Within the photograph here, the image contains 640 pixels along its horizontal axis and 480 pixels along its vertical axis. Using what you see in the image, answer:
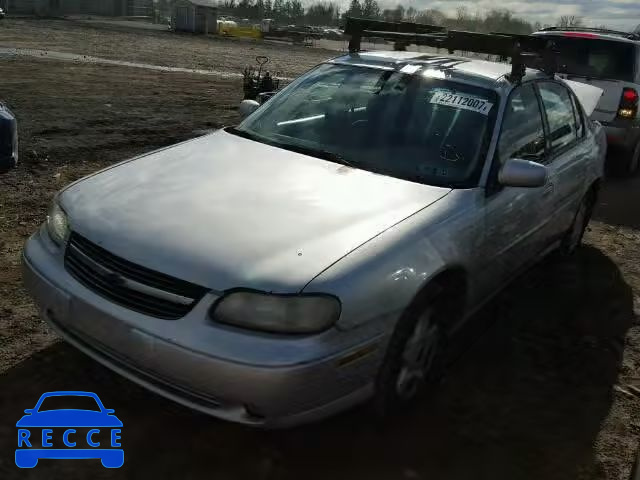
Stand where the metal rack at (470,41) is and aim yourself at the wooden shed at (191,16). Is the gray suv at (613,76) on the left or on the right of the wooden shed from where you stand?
right

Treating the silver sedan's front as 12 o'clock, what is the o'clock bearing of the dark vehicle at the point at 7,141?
The dark vehicle is roughly at 3 o'clock from the silver sedan.

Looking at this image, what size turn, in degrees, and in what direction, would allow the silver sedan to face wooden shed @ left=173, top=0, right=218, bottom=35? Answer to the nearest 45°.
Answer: approximately 135° to its right

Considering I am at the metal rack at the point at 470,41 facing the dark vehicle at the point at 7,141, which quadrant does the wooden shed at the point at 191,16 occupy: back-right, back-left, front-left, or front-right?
front-right

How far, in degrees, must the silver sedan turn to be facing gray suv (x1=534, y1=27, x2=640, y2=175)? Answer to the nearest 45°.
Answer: approximately 180°

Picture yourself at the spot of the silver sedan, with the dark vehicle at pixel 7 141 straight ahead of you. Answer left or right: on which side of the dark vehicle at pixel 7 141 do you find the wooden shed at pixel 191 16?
right

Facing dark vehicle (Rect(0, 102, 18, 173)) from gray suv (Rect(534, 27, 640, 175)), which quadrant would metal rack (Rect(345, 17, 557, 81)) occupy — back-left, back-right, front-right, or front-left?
front-left

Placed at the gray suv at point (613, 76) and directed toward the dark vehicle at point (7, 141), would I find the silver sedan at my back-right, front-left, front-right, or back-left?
front-left

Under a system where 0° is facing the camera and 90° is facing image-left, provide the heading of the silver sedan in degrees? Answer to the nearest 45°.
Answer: approximately 45°
